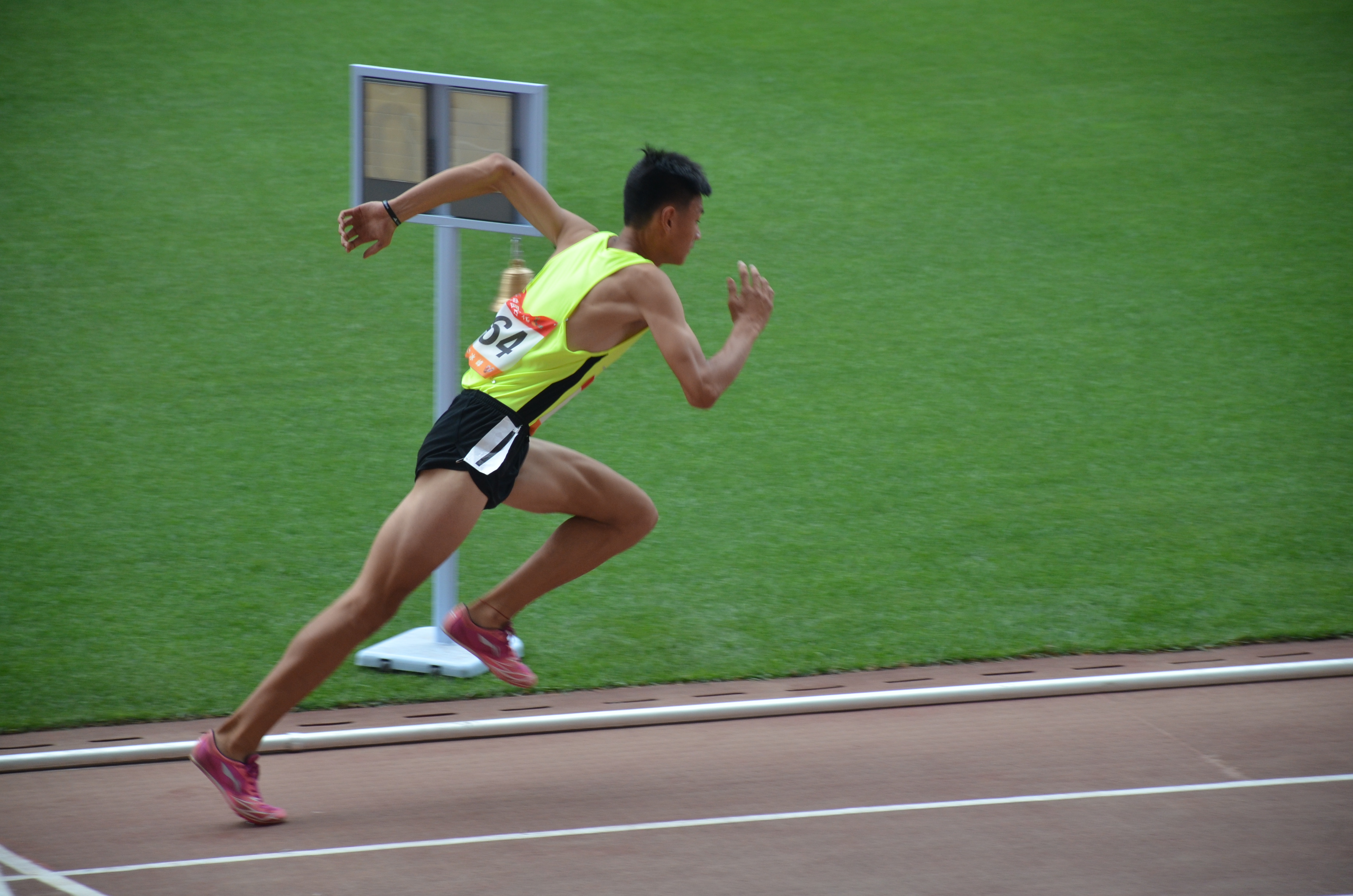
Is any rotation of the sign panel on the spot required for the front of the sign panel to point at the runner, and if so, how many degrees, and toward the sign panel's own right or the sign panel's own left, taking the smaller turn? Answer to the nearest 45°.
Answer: approximately 45° to the sign panel's own left

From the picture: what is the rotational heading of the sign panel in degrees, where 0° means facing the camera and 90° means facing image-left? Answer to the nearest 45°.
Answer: approximately 45°

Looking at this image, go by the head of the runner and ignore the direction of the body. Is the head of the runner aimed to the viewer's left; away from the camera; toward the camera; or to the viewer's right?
to the viewer's right

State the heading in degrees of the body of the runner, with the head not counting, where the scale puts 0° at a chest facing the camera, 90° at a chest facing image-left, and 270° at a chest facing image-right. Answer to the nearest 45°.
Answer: approximately 270°

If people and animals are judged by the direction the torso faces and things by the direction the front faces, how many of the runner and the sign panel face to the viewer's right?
1

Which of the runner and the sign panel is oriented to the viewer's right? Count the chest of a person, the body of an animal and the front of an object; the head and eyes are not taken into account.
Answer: the runner

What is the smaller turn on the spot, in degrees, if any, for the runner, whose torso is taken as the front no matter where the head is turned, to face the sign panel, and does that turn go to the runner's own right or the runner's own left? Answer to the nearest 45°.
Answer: approximately 90° to the runner's own left
